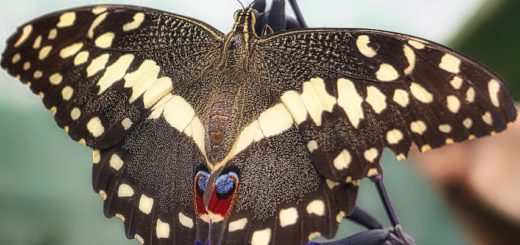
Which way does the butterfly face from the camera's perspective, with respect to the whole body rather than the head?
away from the camera
